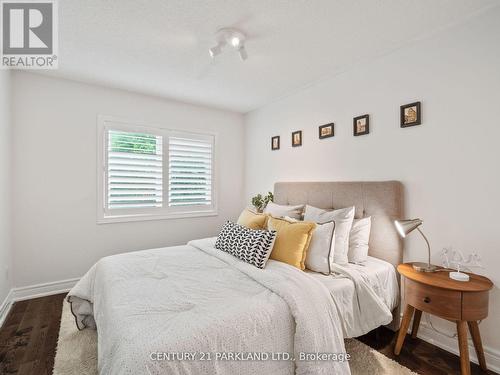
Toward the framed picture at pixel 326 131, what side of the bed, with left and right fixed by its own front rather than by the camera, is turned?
back

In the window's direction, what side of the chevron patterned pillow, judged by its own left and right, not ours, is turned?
right

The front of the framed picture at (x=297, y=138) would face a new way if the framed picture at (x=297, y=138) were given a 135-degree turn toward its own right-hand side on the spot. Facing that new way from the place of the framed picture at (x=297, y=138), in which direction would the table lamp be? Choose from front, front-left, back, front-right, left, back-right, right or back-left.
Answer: back-right

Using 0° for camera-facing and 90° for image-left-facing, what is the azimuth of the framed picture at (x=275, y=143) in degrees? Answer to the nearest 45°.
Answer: approximately 45°
